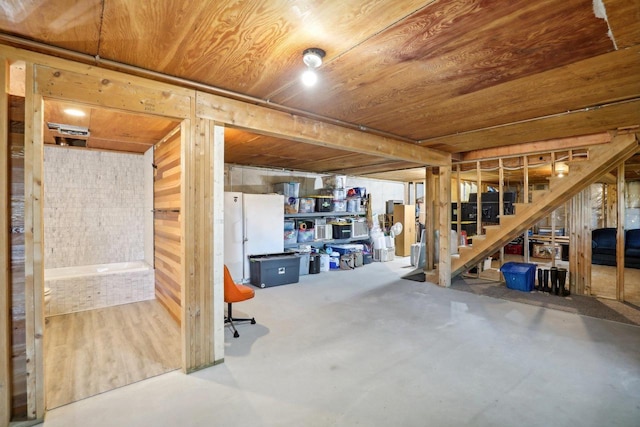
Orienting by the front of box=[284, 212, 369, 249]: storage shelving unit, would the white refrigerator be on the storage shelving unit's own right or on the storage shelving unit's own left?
on the storage shelving unit's own right

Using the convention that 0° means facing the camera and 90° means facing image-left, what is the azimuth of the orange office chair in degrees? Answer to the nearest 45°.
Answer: approximately 270°

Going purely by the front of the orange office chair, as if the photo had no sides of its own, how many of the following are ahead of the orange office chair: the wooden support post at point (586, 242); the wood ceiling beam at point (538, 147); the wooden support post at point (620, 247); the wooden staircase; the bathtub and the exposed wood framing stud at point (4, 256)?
4

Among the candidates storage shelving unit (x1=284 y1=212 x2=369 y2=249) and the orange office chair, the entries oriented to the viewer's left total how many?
0

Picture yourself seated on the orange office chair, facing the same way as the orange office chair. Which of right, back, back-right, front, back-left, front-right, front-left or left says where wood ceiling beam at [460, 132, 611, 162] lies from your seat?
front

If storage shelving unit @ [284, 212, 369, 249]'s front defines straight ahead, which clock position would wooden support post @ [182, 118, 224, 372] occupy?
The wooden support post is roughly at 2 o'clock from the storage shelving unit.

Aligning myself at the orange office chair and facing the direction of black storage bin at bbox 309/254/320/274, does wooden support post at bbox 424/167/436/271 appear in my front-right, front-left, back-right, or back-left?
front-right

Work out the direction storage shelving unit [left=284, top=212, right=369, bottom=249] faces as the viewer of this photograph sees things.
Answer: facing the viewer and to the right of the viewer

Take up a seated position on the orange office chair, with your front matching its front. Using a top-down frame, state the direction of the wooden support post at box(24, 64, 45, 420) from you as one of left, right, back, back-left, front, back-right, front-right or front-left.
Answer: back-right
